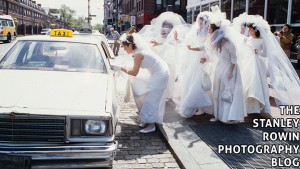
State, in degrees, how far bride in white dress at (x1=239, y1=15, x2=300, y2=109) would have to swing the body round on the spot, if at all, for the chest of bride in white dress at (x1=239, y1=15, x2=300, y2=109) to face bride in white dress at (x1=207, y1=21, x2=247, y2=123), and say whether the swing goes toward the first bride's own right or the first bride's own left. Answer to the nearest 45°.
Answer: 0° — they already face them

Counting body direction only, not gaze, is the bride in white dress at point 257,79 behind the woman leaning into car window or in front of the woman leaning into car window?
behind

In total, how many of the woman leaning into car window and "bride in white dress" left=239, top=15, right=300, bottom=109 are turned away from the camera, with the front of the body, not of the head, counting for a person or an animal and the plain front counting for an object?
0

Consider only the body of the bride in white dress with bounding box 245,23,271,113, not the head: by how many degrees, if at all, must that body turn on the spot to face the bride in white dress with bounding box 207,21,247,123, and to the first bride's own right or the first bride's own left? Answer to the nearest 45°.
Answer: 0° — they already face them

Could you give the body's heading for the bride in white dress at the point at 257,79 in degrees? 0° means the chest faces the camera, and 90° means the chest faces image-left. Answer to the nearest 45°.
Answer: approximately 45°

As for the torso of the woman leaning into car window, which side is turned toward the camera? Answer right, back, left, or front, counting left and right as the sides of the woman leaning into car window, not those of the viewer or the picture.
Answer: left
